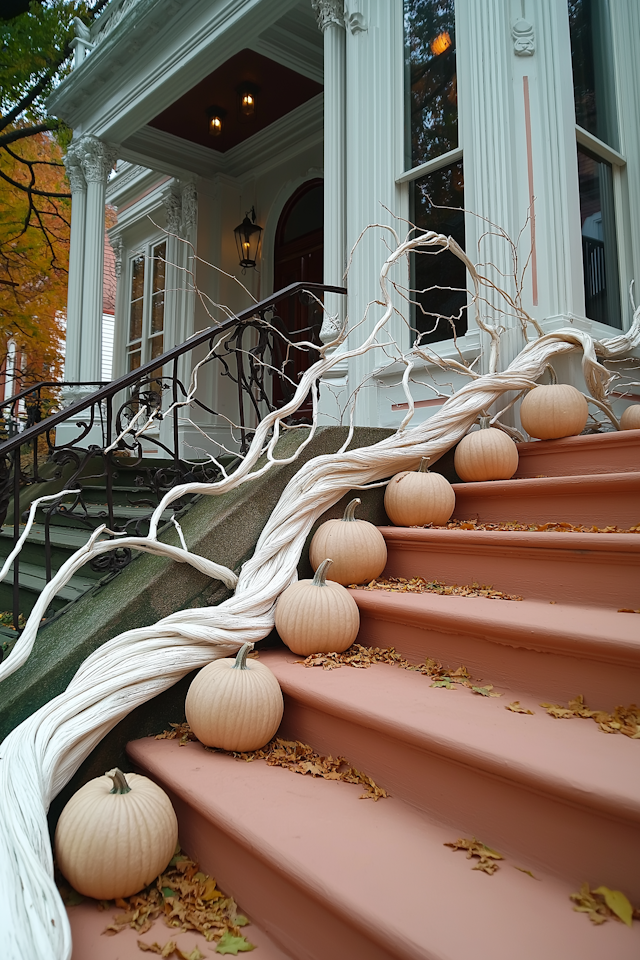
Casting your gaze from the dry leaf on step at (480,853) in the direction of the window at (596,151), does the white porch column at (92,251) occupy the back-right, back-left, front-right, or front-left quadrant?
front-left

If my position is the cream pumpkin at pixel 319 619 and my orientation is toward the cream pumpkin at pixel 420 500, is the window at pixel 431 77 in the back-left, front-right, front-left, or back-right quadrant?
front-left

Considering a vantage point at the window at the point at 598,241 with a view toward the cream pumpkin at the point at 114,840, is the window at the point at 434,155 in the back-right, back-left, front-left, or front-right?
front-right

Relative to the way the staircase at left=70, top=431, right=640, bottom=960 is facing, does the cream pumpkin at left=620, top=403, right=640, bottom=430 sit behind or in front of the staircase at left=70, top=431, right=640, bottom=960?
behind
